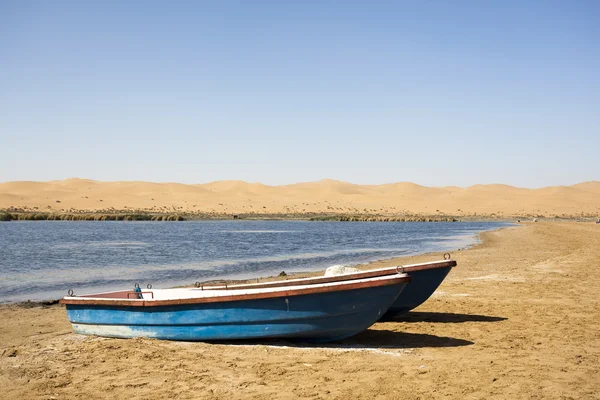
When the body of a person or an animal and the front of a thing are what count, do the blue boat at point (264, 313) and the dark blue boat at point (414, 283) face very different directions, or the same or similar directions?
same or similar directions

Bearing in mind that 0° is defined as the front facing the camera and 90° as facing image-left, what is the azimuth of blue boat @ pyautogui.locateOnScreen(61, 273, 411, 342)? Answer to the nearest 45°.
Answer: approximately 270°

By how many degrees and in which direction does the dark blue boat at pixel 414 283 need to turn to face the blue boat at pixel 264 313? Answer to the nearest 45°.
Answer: approximately 135° to its right

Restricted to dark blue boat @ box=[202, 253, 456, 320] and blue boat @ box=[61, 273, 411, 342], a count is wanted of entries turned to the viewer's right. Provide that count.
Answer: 2

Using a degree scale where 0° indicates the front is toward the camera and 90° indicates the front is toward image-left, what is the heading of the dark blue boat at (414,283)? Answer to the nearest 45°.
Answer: approximately 270°
